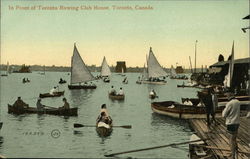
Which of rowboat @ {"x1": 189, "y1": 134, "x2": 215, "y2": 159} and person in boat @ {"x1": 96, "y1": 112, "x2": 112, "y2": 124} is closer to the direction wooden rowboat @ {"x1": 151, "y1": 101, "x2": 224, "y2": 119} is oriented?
the person in boat

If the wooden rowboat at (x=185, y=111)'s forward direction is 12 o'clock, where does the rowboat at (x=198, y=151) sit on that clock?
The rowboat is roughly at 9 o'clock from the wooden rowboat.

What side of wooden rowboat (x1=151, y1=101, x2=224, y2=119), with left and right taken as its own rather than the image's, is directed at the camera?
left

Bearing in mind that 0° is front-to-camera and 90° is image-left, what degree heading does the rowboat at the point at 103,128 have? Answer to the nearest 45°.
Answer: approximately 0°

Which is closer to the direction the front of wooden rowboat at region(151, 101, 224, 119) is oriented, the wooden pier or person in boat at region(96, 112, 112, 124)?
the person in boat

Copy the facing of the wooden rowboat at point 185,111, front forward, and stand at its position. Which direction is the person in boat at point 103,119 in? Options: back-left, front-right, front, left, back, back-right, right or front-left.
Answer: front-left

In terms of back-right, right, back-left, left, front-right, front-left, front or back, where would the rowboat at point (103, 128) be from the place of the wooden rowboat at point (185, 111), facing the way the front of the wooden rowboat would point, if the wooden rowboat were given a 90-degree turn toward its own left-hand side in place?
front-right
